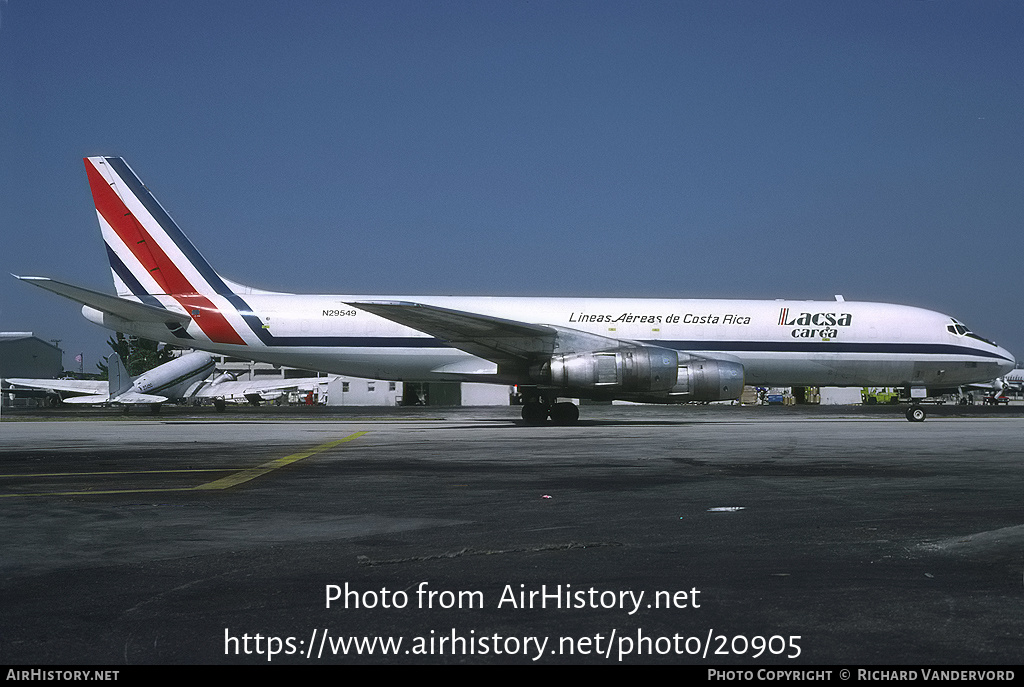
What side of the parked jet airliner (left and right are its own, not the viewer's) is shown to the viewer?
right
